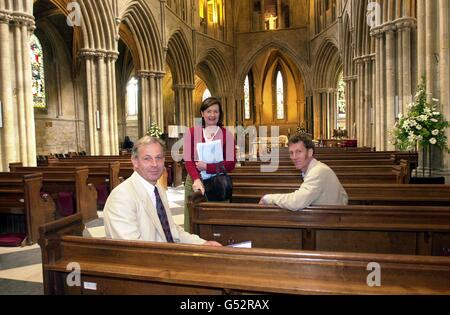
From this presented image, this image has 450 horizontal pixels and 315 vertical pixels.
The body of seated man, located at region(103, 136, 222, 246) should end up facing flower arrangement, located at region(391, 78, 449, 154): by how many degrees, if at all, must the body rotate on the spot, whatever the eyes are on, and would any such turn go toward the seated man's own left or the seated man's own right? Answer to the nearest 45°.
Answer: approximately 90° to the seated man's own left

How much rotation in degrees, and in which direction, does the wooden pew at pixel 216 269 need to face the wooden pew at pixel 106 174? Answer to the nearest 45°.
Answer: approximately 45° to its left

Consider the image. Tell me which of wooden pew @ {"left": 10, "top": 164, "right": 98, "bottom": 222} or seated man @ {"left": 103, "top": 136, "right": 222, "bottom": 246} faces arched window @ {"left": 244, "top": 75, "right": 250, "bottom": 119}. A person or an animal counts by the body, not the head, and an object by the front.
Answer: the wooden pew

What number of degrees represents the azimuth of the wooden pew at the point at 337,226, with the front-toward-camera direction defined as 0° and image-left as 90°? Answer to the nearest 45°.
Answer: approximately 180°

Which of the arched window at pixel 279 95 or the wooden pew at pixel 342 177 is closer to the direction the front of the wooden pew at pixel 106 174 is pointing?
the arched window

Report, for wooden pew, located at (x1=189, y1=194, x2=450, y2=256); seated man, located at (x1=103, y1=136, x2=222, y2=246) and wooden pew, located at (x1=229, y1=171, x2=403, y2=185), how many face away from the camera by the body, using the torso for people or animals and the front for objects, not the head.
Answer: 2

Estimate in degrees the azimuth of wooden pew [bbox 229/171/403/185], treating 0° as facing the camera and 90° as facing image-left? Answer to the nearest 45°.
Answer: approximately 180°
